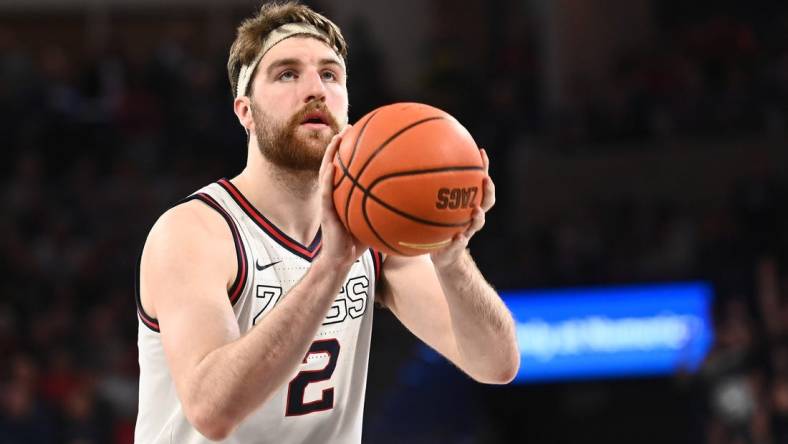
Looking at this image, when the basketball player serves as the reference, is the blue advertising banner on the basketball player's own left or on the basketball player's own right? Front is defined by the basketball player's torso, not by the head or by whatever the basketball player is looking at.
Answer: on the basketball player's own left

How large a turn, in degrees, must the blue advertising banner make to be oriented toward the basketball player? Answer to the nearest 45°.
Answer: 0° — it already faces them

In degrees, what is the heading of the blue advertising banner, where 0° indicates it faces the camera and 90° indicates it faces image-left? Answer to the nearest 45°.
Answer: approximately 0°

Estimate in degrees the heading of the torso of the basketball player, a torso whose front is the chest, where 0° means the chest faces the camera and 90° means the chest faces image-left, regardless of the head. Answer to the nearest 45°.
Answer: approximately 315°
